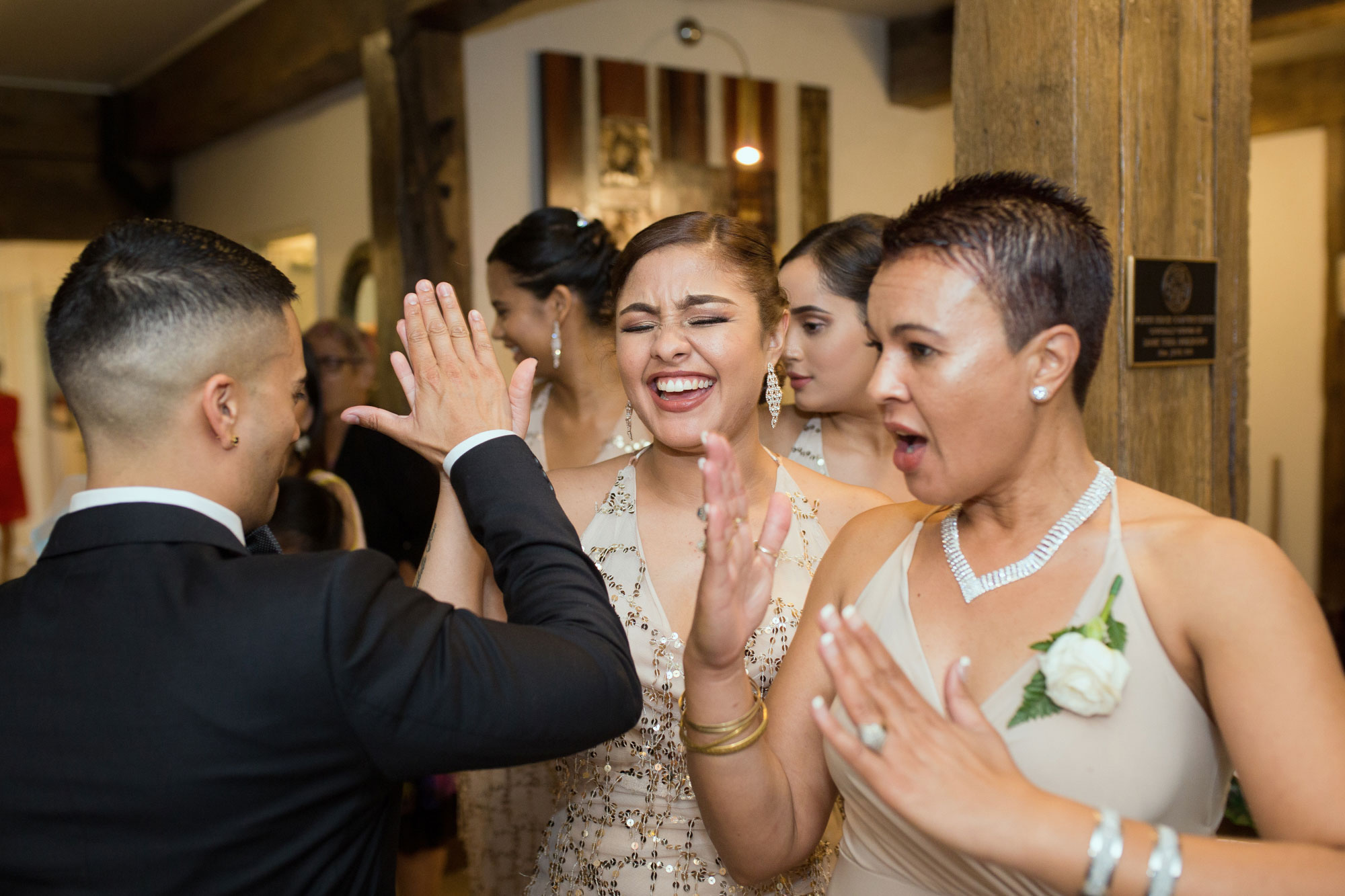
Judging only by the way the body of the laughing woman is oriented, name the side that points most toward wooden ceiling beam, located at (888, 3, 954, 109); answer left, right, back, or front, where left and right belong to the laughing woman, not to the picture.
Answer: back

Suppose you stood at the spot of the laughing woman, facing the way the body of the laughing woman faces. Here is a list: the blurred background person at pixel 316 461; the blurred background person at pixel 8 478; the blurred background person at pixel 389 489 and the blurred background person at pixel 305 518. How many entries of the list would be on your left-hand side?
0

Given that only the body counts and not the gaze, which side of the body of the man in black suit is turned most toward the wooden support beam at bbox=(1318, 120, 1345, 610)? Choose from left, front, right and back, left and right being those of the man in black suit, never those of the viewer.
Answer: front

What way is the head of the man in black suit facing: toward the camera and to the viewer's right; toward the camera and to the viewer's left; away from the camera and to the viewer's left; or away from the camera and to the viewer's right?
away from the camera and to the viewer's right

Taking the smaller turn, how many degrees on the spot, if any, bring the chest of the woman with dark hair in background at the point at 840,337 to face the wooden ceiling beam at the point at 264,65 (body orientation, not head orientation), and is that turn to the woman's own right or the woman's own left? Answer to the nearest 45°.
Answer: approximately 90° to the woman's own right

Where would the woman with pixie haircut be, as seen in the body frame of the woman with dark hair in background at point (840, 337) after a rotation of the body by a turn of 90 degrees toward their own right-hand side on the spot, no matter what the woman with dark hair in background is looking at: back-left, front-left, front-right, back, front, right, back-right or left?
back-left

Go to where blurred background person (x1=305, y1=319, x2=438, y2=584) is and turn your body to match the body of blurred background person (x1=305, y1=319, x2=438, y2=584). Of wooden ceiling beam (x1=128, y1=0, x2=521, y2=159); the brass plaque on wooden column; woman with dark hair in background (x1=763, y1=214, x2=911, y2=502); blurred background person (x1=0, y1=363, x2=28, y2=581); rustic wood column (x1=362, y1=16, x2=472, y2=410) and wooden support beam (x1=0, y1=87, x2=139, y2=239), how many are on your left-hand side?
2

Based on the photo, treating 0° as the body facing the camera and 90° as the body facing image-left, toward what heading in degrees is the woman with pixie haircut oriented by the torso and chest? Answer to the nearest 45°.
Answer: approximately 45°

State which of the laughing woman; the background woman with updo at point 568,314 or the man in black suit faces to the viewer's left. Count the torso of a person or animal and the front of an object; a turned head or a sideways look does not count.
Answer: the background woman with updo

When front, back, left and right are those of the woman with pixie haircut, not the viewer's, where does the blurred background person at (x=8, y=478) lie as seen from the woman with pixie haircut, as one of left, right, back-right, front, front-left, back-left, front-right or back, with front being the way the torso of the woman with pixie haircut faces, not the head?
right

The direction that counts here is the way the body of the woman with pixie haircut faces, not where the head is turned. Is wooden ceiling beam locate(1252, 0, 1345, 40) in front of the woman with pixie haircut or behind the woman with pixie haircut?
behind

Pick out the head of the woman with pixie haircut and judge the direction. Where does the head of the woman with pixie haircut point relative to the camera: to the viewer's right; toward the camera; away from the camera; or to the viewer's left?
to the viewer's left

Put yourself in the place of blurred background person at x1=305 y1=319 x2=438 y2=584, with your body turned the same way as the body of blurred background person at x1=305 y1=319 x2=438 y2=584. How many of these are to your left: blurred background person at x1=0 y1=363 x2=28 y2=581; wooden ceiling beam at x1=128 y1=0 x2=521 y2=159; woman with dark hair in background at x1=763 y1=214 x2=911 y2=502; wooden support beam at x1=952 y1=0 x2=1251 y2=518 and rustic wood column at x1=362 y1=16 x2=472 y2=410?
2

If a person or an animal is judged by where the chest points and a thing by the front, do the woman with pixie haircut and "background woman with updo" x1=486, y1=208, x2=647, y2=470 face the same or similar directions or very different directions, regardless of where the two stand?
same or similar directions

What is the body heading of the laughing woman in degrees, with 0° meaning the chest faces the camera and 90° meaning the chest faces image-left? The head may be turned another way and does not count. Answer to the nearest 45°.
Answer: approximately 0°

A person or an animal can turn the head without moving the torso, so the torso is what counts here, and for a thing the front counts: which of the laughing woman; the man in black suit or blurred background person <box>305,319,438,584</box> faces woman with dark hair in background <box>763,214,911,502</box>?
the man in black suit

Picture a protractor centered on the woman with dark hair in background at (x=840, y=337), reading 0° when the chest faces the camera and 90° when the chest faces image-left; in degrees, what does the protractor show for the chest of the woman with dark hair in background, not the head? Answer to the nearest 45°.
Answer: approximately 45°

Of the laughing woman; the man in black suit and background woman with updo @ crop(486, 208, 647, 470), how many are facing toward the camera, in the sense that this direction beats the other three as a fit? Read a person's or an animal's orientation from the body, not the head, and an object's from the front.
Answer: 1
